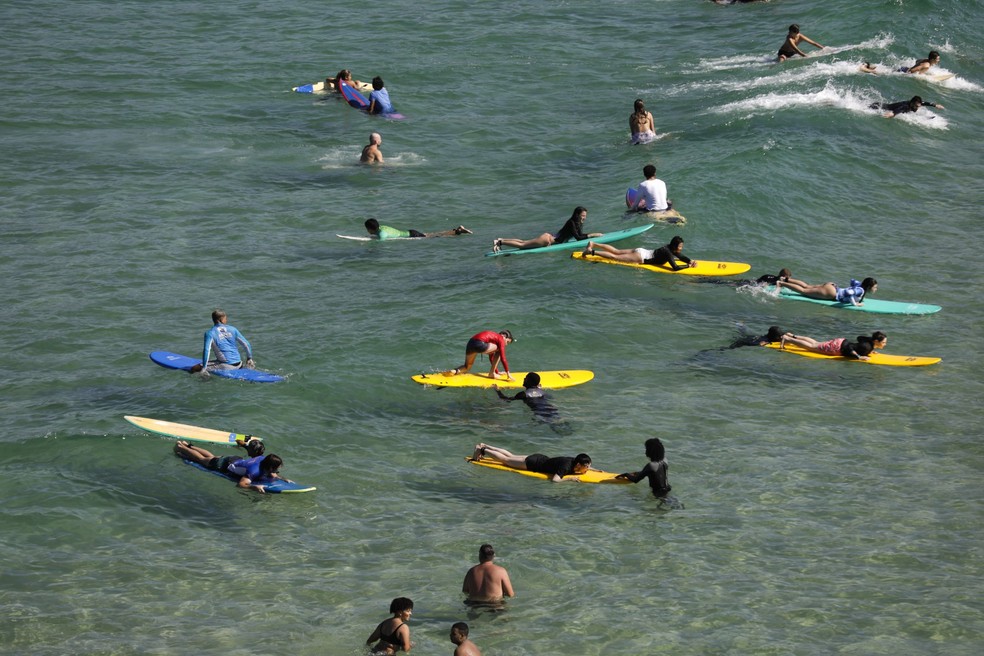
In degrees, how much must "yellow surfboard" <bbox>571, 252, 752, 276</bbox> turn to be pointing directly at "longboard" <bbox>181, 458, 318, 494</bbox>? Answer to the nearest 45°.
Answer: approximately 135° to its right

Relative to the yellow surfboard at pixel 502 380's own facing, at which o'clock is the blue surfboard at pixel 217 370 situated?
The blue surfboard is roughly at 6 o'clock from the yellow surfboard.

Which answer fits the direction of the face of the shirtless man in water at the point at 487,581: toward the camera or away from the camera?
away from the camera

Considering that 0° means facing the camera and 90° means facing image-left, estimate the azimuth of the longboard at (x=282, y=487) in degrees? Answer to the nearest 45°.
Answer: approximately 270°

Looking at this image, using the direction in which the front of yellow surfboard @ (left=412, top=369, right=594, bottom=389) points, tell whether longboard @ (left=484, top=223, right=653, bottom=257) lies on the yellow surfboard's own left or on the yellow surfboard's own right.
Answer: on the yellow surfboard's own left

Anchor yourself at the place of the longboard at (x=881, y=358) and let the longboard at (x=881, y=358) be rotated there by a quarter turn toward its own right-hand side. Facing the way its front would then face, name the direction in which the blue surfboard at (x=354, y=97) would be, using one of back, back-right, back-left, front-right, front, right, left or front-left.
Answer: back-right

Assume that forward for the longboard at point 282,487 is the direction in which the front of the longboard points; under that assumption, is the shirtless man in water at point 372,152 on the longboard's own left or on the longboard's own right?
on the longboard's own left

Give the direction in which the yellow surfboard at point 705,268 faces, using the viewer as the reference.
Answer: facing to the right of the viewer

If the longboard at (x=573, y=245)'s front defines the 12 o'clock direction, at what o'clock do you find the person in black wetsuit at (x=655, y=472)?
The person in black wetsuit is roughly at 3 o'clock from the longboard.

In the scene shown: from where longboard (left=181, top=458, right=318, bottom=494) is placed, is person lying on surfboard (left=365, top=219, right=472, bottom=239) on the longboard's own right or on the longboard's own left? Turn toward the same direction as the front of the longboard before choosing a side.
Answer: on the longboard's own left

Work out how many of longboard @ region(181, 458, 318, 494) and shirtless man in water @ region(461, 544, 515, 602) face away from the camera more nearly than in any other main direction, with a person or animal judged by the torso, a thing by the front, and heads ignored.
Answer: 1
